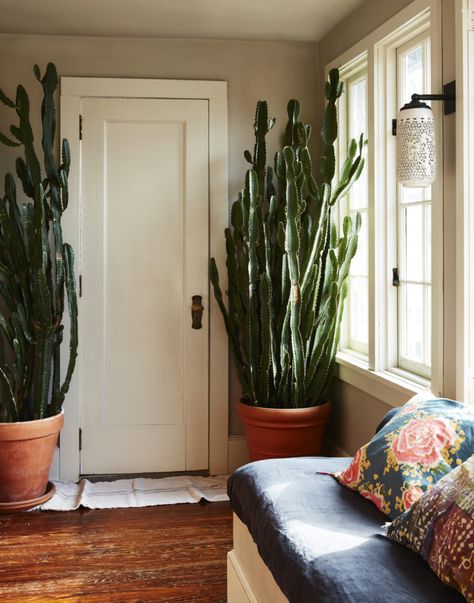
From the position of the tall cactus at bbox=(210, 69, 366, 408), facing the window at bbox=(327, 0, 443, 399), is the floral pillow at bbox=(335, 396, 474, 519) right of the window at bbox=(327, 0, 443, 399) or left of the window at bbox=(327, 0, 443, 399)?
right

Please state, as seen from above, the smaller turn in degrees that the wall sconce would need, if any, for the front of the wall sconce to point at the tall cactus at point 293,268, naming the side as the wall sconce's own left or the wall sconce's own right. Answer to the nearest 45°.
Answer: approximately 45° to the wall sconce's own right

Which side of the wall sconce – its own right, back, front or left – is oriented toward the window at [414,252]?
right

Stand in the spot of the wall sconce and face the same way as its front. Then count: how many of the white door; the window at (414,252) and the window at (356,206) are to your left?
0

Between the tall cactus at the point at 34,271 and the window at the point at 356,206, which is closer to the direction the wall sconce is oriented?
the tall cactus

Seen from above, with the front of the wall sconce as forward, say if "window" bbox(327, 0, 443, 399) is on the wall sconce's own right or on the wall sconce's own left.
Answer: on the wall sconce's own right

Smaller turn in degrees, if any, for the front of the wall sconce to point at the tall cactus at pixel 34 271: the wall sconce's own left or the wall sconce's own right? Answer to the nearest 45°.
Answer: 0° — it already faces it

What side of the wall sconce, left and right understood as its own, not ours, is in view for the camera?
left

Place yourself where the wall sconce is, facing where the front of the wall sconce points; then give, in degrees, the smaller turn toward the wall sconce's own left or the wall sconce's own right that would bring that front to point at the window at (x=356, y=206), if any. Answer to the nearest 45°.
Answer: approximately 90° to the wall sconce's own right

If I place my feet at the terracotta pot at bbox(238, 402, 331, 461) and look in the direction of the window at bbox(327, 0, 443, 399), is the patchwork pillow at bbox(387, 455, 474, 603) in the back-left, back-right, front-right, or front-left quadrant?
front-right

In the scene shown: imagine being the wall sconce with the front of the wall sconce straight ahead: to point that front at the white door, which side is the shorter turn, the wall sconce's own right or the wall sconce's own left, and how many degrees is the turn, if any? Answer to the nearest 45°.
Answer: approximately 45° to the wall sconce's own right

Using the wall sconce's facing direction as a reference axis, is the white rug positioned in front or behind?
in front

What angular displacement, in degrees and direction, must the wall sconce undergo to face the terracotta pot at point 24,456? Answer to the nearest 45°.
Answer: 0° — it already faces it

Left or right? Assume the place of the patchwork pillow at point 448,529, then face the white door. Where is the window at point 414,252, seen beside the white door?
right

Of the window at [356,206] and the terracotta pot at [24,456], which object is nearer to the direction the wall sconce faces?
the terracotta pot
